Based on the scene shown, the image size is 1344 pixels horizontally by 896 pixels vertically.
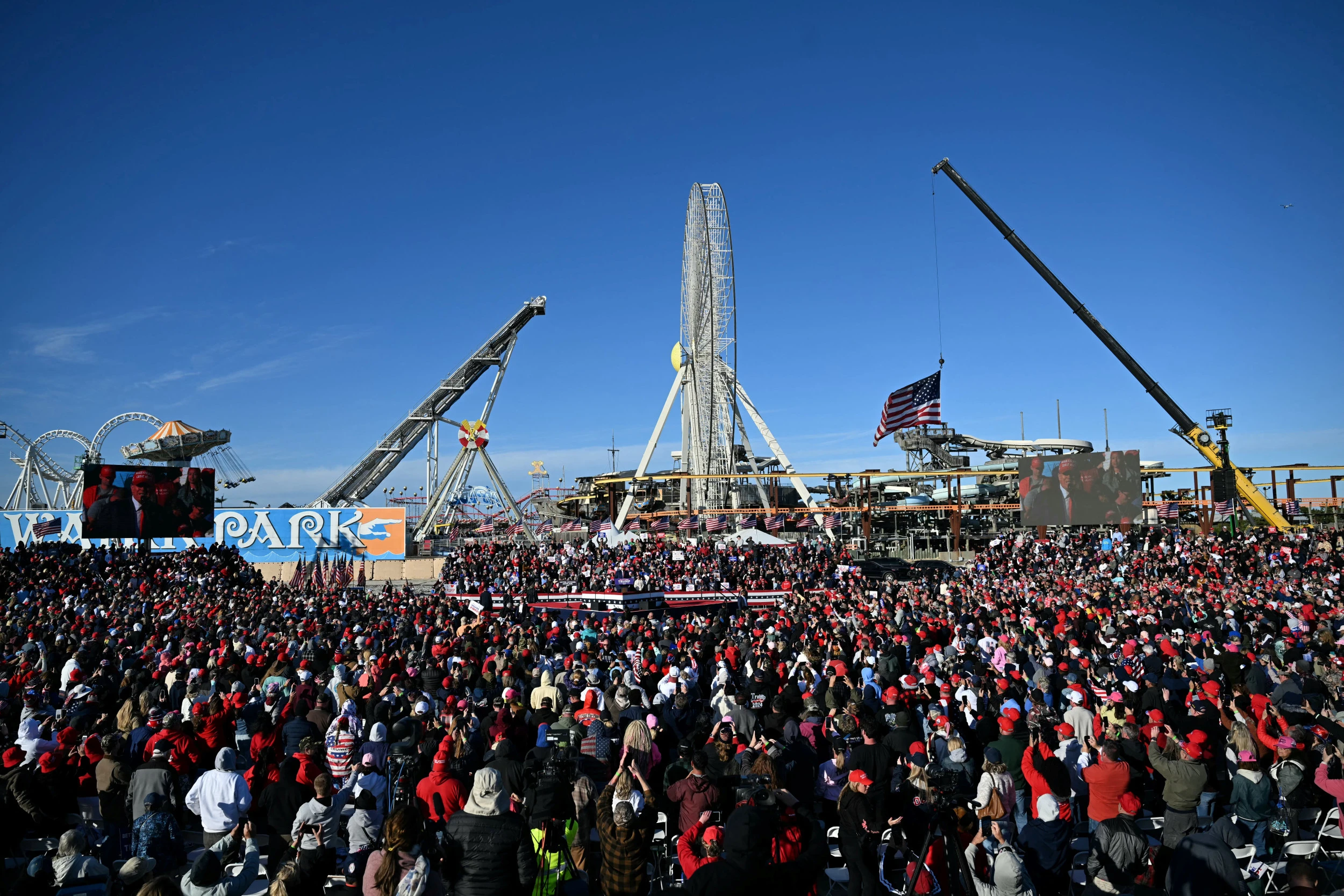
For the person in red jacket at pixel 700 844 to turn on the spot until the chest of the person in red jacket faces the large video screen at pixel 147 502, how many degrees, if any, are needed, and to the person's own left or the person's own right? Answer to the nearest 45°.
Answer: approximately 45° to the person's own left

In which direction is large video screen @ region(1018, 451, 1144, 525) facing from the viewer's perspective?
toward the camera

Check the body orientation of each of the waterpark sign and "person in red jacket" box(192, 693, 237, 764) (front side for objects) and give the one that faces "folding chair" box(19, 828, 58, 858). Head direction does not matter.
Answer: the waterpark sign

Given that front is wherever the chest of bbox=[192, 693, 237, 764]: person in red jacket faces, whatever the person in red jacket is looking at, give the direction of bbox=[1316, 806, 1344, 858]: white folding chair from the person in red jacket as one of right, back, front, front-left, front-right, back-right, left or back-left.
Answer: back-right

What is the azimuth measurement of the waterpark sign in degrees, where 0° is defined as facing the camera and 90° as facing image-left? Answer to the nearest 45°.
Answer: approximately 0°

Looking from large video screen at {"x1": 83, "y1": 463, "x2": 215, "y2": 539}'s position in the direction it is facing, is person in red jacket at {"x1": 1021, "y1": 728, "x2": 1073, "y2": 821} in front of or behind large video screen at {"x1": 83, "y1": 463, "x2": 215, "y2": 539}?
in front

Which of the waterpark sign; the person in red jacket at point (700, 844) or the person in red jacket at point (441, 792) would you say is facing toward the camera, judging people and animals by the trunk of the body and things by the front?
the waterpark sign

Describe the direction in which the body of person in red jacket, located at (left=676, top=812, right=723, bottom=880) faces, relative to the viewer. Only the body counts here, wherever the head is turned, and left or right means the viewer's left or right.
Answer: facing away from the viewer

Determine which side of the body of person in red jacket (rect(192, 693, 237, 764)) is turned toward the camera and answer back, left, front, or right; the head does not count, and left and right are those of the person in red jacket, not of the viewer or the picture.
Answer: back

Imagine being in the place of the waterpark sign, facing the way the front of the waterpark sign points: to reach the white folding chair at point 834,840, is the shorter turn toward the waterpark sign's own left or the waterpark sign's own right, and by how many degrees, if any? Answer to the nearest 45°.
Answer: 0° — it already faces it

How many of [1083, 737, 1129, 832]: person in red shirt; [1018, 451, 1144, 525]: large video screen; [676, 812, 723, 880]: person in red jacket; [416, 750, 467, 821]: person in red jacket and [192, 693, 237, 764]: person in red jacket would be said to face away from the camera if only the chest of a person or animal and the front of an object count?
4

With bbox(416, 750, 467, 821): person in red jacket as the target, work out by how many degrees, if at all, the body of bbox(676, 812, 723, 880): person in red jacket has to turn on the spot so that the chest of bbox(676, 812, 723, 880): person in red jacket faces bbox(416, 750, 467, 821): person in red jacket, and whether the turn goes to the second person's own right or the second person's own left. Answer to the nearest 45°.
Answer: approximately 45° to the second person's own left

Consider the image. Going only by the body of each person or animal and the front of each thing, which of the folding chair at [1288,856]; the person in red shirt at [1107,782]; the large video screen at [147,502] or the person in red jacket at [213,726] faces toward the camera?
the large video screen

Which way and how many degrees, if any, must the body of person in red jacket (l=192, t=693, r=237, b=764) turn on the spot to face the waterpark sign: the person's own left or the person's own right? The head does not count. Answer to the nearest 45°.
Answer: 0° — they already face it

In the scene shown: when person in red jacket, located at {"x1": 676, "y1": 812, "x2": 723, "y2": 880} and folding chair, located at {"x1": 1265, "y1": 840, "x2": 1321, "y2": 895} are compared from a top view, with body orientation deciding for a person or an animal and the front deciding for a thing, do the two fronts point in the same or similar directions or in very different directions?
same or similar directions

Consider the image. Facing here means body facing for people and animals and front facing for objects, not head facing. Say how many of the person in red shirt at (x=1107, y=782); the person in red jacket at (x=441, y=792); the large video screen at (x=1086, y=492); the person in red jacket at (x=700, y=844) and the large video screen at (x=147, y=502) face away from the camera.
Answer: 3

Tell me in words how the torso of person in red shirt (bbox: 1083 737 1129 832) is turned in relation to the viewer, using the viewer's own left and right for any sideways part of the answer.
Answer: facing away from the viewer

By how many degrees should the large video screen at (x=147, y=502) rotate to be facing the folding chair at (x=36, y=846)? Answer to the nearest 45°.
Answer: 0° — it already faces it

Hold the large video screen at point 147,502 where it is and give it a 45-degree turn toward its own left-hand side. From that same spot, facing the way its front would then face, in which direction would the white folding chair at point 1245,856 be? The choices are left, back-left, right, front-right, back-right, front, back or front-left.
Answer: front-right

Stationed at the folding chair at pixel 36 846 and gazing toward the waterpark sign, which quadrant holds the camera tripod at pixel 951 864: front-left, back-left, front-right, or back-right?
back-right
